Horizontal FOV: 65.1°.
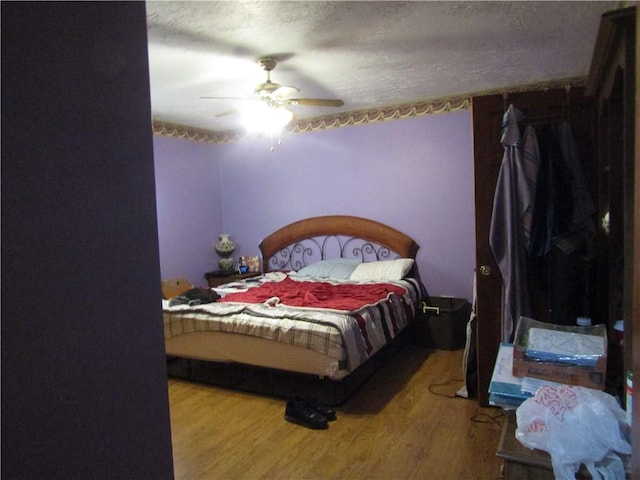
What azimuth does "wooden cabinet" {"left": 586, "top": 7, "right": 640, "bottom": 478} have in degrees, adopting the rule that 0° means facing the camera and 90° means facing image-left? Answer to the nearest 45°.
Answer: approximately 90°

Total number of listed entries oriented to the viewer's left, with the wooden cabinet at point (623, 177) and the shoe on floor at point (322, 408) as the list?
1

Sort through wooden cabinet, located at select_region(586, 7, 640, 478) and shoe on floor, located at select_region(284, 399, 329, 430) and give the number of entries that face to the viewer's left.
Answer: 1

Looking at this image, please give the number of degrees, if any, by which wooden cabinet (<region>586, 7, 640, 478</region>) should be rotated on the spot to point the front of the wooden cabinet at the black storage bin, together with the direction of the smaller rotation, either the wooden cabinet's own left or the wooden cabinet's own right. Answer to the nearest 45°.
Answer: approximately 45° to the wooden cabinet's own right

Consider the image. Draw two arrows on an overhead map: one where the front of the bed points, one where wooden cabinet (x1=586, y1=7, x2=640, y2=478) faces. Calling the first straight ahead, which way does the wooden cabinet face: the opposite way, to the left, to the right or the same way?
to the right

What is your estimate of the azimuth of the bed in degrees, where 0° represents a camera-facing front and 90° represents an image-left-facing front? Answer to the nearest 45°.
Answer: approximately 45°

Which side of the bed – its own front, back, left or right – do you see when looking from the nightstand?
right
